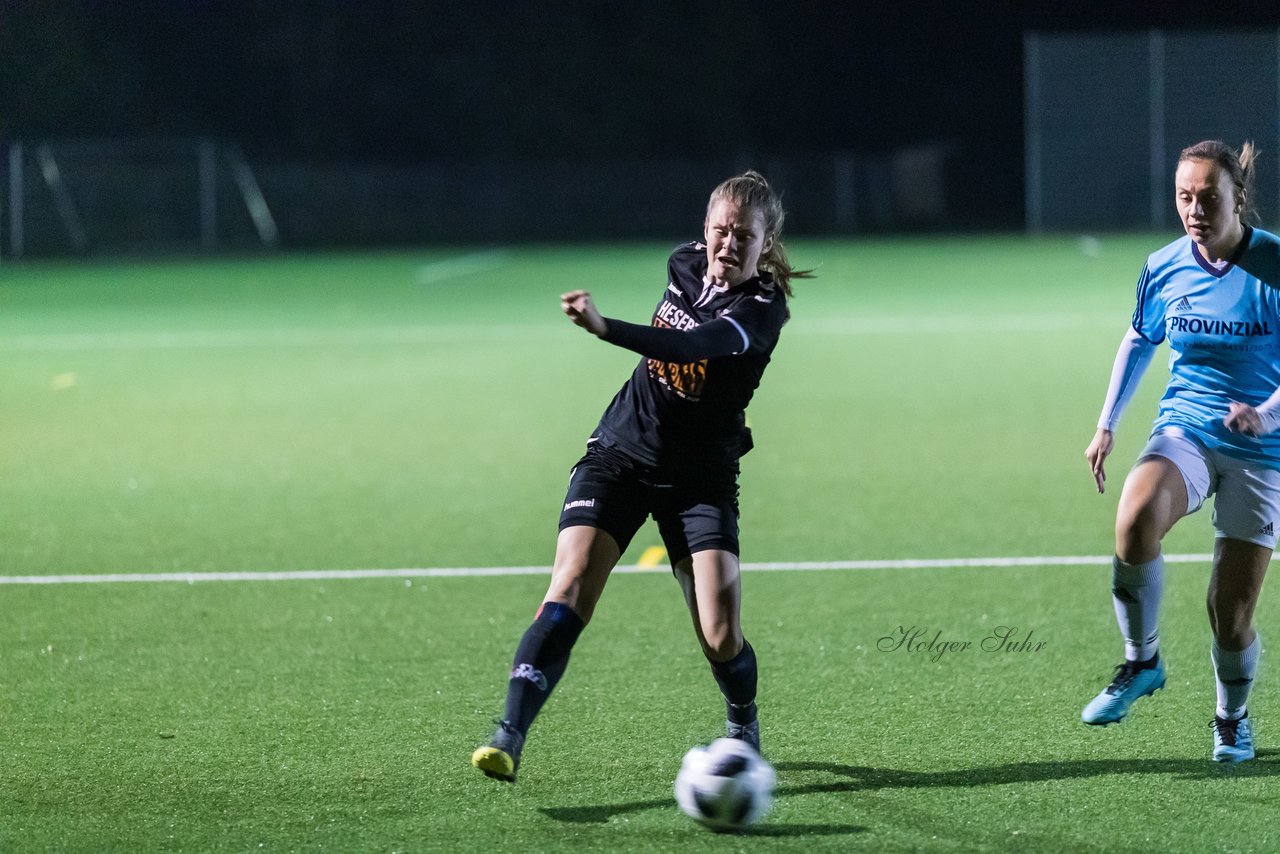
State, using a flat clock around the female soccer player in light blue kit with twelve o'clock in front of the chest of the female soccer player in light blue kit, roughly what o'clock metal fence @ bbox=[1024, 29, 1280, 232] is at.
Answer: The metal fence is roughly at 6 o'clock from the female soccer player in light blue kit.

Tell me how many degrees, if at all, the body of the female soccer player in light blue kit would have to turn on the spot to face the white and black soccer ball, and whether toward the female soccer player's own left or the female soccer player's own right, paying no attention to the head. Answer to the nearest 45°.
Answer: approximately 45° to the female soccer player's own right

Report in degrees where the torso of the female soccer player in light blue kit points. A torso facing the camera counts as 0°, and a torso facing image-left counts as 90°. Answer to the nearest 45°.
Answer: approximately 0°

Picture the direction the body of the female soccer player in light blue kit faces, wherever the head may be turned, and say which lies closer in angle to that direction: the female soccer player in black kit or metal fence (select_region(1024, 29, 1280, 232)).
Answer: the female soccer player in black kit

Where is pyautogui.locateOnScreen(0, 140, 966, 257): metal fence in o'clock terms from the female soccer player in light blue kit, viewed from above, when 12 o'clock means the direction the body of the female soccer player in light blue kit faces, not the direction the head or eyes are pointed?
The metal fence is roughly at 5 o'clock from the female soccer player in light blue kit.

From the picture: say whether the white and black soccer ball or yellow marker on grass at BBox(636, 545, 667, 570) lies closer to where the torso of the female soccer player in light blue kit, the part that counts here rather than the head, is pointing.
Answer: the white and black soccer ball

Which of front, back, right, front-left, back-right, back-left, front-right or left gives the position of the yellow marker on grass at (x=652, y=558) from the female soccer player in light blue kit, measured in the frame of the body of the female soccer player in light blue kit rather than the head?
back-right

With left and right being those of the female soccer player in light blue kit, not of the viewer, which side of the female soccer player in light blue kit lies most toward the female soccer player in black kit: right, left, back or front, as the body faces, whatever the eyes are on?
right
